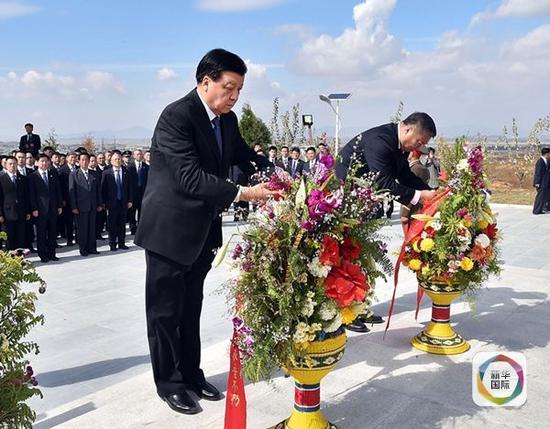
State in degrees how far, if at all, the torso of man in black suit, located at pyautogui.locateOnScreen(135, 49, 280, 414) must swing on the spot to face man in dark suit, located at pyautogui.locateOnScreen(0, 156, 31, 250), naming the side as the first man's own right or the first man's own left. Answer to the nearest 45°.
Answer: approximately 180°

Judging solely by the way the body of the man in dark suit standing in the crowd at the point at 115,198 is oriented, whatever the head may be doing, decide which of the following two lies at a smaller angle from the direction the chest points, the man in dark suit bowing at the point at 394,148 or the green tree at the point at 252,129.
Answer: the man in dark suit bowing

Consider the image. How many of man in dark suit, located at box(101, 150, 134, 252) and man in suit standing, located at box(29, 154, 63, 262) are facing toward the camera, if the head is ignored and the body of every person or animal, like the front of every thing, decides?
2

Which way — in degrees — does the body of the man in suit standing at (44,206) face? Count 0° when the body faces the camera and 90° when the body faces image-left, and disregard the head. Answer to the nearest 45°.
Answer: approximately 0°

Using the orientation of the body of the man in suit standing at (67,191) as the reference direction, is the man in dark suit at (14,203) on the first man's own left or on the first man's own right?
on the first man's own right

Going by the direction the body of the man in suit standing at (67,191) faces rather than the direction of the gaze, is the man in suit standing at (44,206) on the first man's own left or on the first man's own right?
on the first man's own right

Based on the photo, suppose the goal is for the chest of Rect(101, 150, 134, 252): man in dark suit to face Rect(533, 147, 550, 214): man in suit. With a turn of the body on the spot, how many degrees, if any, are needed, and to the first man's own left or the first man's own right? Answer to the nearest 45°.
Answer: approximately 90° to the first man's own left
